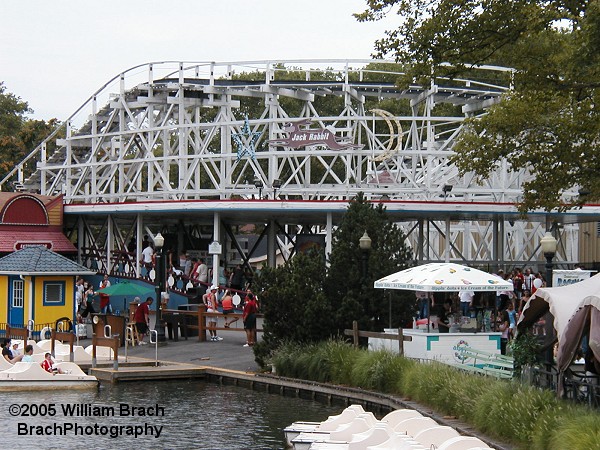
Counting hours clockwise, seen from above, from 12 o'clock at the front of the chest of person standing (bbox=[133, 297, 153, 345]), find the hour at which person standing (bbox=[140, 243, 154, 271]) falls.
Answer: person standing (bbox=[140, 243, 154, 271]) is roughly at 9 o'clock from person standing (bbox=[133, 297, 153, 345]).

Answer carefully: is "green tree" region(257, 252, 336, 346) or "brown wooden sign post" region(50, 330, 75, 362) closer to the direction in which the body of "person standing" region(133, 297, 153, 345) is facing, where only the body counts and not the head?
the green tree

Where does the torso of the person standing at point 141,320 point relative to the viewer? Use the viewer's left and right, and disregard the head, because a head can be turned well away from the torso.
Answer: facing to the right of the viewer

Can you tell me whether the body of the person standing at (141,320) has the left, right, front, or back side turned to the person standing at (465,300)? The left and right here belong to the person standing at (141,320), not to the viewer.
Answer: front

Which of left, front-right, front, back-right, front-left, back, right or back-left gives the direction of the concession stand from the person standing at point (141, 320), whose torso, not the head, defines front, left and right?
front-right

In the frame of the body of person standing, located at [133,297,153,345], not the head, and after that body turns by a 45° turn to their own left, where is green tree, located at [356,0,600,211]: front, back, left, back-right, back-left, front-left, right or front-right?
right

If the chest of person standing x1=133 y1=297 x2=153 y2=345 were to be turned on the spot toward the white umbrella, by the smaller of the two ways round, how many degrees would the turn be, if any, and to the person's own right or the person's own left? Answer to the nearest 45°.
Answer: approximately 45° to the person's own right

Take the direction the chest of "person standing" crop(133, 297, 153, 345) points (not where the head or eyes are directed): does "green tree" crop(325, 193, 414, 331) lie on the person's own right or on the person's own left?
on the person's own right

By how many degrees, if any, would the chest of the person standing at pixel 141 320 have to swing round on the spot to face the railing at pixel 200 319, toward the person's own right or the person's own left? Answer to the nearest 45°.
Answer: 0° — they already face it

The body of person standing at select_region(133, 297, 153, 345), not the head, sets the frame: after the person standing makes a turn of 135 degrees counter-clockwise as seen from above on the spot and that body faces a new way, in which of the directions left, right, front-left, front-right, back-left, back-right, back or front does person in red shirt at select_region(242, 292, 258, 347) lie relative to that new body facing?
back

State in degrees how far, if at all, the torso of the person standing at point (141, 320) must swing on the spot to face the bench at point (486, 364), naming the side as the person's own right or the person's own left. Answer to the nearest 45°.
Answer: approximately 45° to the person's own right
